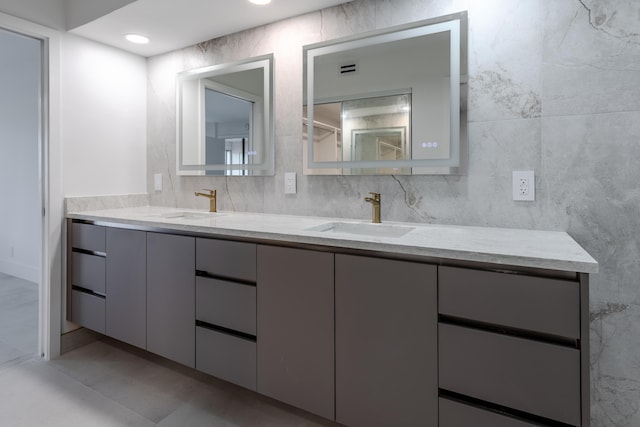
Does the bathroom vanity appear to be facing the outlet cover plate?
no

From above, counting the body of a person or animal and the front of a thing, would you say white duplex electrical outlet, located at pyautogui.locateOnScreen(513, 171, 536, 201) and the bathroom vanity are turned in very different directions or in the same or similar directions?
same or similar directions

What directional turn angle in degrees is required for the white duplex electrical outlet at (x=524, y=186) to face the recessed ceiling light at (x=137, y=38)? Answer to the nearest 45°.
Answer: approximately 90° to its right

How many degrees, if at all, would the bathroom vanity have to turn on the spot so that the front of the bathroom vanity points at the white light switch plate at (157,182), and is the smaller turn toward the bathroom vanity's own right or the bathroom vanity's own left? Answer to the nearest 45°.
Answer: approximately 90° to the bathroom vanity's own right

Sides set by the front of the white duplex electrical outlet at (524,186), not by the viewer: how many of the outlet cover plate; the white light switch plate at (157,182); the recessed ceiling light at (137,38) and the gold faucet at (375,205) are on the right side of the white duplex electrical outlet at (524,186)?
4

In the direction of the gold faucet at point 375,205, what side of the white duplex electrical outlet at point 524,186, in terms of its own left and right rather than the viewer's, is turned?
right

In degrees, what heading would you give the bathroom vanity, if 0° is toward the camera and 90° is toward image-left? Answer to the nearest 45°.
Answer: approximately 45°

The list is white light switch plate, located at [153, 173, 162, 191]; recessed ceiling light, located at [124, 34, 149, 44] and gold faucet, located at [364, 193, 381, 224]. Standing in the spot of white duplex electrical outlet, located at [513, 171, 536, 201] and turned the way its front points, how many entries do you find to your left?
0

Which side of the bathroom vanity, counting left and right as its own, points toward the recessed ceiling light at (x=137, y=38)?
right

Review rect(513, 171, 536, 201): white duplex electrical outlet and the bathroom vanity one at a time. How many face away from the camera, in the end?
0
